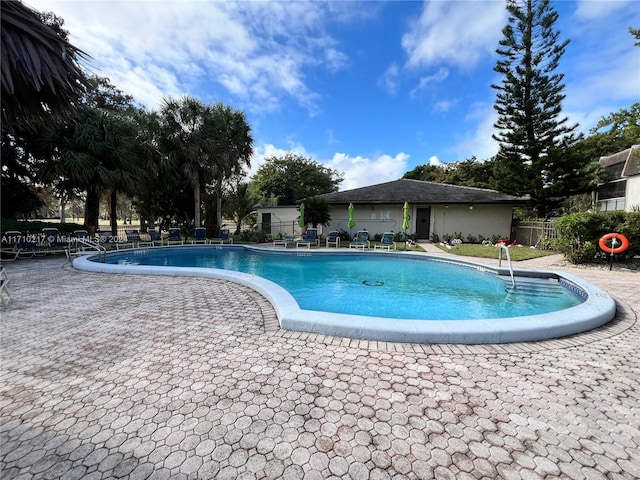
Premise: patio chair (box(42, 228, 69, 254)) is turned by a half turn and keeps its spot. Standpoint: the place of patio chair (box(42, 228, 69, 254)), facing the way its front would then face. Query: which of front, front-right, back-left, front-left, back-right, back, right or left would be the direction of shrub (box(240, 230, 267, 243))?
back-right

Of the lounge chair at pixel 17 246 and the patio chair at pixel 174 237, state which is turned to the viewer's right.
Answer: the lounge chair

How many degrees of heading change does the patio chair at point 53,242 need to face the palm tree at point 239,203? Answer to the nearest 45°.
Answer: approximately 90° to its left

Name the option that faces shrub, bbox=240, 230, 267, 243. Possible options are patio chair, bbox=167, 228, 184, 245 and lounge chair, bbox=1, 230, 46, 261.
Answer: the lounge chair

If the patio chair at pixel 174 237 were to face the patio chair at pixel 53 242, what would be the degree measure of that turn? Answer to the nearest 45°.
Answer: approximately 45° to its right

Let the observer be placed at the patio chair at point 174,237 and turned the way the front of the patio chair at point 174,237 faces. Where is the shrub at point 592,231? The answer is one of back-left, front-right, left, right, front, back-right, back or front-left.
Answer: front-left

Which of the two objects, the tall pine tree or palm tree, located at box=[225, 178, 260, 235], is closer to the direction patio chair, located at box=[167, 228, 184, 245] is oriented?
the tall pine tree
